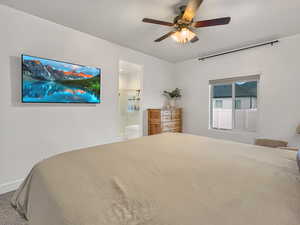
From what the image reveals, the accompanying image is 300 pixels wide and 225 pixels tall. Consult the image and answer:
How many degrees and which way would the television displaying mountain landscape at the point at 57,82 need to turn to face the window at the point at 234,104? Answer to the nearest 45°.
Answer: approximately 45° to its left

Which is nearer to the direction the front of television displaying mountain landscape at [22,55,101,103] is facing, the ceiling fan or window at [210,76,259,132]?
the ceiling fan

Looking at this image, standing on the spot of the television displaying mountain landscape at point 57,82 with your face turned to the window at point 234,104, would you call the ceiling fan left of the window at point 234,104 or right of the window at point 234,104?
right

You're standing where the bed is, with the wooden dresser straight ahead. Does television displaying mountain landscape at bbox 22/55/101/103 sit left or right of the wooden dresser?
left

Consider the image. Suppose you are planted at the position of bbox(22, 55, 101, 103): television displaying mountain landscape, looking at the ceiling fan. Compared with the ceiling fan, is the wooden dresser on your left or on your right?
left

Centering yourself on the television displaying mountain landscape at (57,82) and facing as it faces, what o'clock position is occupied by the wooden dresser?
The wooden dresser is roughly at 10 o'clock from the television displaying mountain landscape.

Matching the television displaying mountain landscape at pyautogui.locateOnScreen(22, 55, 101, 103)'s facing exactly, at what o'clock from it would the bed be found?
The bed is roughly at 1 o'clock from the television displaying mountain landscape.

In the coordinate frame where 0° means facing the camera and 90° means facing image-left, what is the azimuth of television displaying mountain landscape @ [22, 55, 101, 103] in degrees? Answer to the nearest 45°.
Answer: approximately 315°

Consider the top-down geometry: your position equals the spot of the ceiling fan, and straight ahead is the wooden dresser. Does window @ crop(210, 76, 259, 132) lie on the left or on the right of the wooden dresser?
right

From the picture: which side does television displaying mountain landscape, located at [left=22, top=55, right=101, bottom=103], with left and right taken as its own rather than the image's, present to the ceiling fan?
front
